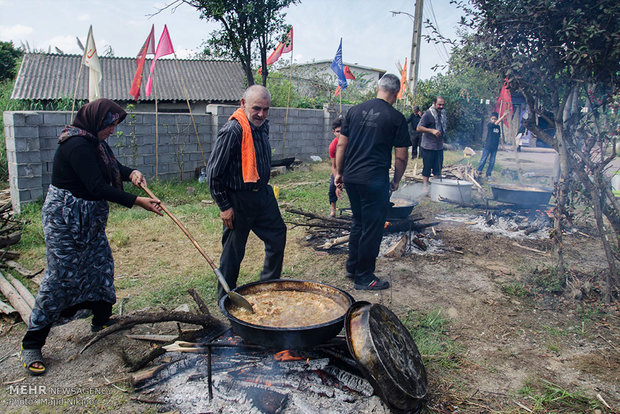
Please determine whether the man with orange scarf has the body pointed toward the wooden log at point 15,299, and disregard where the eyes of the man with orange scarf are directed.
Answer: no

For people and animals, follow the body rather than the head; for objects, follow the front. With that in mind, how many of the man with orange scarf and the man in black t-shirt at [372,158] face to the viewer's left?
0

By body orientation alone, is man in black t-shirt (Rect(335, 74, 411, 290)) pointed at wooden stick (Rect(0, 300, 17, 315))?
no

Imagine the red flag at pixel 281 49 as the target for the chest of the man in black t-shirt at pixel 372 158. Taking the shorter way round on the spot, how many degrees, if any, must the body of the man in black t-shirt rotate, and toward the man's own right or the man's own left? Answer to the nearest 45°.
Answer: approximately 45° to the man's own left

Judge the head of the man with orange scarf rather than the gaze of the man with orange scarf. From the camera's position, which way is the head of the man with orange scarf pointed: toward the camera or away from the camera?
toward the camera

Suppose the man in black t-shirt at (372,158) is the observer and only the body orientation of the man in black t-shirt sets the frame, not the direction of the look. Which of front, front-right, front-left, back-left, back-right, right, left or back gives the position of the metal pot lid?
back-right

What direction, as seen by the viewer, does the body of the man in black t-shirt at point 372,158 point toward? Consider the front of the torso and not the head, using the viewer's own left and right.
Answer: facing away from the viewer and to the right of the viewer

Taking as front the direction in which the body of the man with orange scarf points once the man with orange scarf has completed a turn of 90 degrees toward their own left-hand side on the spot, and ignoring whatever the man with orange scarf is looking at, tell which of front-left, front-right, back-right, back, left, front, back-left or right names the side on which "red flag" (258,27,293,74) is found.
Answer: front-left

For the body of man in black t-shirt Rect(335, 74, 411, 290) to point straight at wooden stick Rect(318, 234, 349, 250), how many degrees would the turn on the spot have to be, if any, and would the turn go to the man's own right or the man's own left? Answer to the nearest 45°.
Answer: approximately 45° to the man's own left

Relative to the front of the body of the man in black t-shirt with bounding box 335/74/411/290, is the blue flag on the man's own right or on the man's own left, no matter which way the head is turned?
on the man's own left

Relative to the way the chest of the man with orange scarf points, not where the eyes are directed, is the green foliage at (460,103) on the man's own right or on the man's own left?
on the man's own left

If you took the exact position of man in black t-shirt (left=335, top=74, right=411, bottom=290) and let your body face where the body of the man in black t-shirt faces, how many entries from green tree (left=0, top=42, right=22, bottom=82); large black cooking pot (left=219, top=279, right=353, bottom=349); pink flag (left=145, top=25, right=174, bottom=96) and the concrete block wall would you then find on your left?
3

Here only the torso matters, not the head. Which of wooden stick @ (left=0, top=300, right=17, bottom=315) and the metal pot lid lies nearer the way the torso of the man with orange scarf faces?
the metal pot lid

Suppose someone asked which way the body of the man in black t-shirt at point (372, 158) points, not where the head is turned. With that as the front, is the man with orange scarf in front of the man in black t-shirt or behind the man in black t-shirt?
behind
